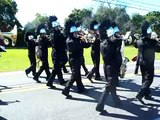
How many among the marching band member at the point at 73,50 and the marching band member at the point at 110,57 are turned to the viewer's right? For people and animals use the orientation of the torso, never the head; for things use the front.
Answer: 2

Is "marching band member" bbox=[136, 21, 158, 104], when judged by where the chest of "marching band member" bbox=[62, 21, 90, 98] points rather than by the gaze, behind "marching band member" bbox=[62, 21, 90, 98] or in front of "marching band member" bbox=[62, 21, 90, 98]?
in front

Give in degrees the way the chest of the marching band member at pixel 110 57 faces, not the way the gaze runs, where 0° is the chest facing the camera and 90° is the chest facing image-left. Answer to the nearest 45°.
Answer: approximately 270°

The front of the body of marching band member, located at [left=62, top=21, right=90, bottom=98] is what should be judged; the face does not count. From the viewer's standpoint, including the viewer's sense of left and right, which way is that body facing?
facing to the right of the viewer
